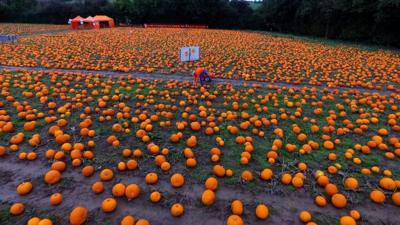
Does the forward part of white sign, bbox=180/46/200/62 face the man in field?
yes

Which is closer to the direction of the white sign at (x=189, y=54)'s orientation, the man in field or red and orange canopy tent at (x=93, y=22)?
the man in field

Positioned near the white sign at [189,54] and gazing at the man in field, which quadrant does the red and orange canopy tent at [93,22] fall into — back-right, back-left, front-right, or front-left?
back-right

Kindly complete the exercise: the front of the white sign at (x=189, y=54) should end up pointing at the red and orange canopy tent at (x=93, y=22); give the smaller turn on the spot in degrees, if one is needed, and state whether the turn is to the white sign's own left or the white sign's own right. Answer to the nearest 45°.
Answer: approximately 135° to the white sign's own right

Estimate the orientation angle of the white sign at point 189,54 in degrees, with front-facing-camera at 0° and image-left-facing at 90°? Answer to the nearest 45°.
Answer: approximately 0°
